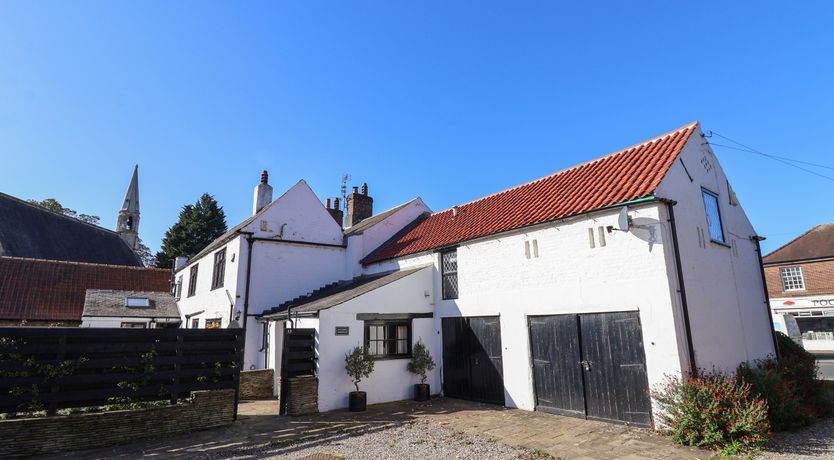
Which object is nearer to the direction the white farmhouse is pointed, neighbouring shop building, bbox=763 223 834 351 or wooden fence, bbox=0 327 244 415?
the wooden fence

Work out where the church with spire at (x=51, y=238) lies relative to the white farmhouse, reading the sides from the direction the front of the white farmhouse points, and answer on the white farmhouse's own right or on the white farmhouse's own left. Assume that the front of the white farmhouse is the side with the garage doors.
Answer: on the white farmhouse's own right

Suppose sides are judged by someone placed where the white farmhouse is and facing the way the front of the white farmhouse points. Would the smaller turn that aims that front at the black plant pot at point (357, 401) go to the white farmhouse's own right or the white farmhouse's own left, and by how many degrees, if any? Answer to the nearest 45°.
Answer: approximately 45° to the white farmhouse's own right

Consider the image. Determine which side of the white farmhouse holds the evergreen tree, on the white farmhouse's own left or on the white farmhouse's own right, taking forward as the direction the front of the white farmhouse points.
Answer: on the white farmhouse's own right

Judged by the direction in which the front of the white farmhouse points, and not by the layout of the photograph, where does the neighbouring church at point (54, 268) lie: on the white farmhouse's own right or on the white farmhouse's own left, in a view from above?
on the white farmhouse's own right

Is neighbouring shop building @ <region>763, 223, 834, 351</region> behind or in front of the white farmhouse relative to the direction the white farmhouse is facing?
behind

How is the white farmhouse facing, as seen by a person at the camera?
facing the viewer and to the left of the viewer
